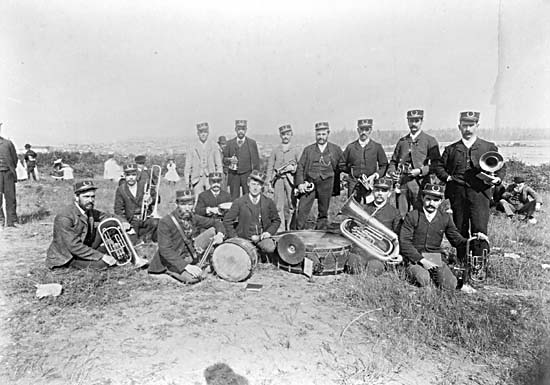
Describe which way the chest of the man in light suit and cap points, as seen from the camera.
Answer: toward the camera

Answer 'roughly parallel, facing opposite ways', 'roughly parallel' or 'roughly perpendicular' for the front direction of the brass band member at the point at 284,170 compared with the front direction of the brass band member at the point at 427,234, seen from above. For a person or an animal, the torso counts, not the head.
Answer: roughly parallel

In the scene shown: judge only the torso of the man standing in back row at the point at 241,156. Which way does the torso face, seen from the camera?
toward the camera

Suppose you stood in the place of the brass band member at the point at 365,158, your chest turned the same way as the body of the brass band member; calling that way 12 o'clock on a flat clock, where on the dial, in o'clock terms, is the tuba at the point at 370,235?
The tuba is roughly at 12 o'clock from the brass band member.

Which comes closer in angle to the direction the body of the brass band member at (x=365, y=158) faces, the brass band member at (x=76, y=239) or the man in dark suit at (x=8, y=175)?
the brass band member

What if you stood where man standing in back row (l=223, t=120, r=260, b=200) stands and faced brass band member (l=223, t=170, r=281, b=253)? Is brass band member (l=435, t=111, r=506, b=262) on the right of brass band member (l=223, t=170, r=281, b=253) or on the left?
left

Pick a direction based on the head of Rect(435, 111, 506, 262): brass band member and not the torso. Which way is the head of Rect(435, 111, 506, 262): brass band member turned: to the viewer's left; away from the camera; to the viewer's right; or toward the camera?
toward the camera

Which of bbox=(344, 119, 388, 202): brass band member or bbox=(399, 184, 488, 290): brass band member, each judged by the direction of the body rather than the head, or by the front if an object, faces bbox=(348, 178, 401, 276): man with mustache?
bbox=(344, 119, 388, 202): brass band member

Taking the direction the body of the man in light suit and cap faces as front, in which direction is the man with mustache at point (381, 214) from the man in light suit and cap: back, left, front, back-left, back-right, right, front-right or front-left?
front-left

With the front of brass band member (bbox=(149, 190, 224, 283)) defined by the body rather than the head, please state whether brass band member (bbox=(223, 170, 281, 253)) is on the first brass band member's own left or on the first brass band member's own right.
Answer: on the first brass band member's own left

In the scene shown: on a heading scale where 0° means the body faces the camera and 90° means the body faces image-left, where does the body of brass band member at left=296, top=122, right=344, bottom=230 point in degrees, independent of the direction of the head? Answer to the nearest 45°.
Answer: approximately 0°

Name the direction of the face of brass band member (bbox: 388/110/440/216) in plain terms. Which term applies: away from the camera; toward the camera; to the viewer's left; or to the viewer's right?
toward the camera

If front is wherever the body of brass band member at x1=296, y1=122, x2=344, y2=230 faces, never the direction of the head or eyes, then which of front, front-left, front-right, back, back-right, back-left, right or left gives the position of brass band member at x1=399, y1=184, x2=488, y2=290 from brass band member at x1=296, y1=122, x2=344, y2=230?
front-left

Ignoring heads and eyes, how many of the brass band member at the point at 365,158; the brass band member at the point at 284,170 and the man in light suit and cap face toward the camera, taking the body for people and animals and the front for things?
3

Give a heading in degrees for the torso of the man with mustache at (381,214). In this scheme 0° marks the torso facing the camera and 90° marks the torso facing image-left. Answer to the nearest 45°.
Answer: approximately 45°

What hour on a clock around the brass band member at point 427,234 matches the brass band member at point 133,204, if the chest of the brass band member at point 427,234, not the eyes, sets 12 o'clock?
the brass band member at point 133,204 is roughly at 3 o'clock from the brass band member at point 427,234.

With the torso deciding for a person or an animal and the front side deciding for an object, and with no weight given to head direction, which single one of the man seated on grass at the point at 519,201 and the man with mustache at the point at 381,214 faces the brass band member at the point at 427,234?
the man seated on grass
